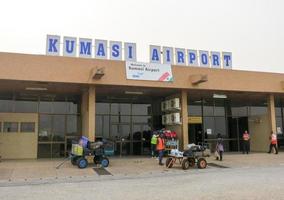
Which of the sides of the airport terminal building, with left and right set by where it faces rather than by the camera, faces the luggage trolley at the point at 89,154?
front

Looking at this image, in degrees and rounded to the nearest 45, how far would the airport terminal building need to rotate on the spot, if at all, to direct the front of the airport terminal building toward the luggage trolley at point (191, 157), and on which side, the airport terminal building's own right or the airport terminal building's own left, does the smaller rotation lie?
approximately 45° to the airport terminal building's own left

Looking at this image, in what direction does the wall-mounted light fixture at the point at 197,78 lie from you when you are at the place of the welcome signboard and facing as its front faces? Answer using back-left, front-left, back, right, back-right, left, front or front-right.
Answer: left

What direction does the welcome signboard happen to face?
toward the camera

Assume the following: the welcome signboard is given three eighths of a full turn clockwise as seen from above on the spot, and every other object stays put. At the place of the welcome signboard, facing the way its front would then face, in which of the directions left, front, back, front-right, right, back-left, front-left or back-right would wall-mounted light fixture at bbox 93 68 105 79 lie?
left

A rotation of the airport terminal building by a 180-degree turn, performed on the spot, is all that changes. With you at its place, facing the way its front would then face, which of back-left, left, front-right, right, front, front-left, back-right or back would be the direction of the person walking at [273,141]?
right
